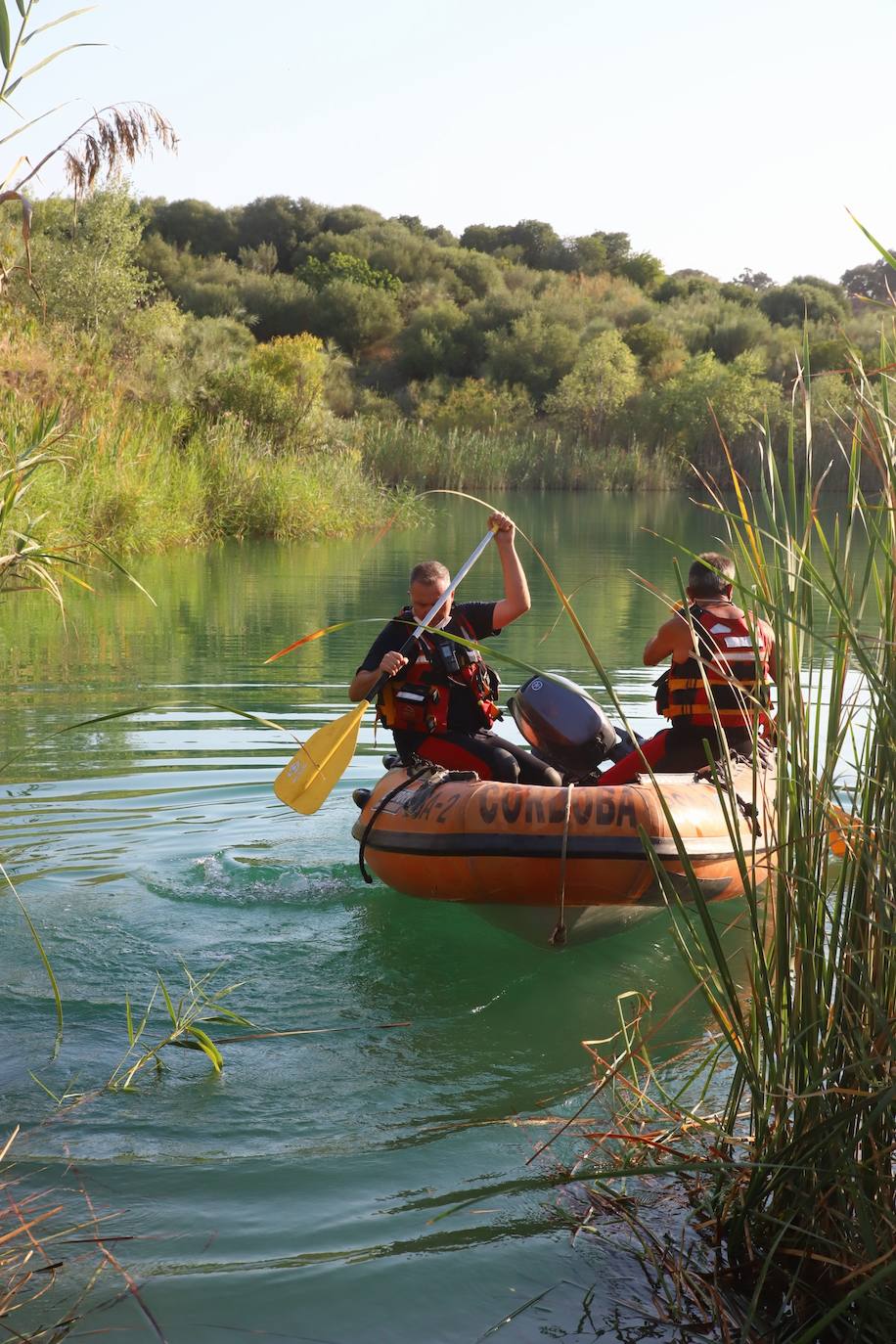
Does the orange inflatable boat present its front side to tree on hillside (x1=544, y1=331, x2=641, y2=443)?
no

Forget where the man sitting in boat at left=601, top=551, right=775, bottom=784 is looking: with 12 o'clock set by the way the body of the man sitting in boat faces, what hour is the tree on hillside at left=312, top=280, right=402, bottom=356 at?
The tree on hillside is roughly at 1 o'clock from the man sitting in boat.

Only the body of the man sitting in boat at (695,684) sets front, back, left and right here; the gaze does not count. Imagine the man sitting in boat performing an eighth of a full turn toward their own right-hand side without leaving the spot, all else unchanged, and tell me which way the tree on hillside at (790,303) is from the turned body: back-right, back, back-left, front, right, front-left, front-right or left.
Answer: front

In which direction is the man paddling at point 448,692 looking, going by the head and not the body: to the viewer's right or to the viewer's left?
to the viewer's left

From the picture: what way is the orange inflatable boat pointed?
toward the camera

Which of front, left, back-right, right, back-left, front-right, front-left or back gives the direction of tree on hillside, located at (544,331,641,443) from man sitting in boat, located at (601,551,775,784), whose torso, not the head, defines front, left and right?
front-right

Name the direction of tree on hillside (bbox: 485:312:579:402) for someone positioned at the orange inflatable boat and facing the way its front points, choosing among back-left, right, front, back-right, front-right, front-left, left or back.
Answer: back

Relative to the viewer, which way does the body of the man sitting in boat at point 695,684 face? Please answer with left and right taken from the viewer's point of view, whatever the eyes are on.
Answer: facing away from the viewer and to the left of the viewer

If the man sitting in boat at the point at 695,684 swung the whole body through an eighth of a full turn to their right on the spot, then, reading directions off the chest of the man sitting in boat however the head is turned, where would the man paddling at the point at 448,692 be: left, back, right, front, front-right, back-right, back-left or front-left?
left

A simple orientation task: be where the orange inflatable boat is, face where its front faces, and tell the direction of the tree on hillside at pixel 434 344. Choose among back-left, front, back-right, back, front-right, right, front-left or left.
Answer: back
